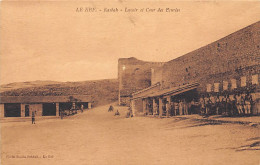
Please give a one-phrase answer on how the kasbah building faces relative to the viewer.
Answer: facing the viewer and to the left of the viewer

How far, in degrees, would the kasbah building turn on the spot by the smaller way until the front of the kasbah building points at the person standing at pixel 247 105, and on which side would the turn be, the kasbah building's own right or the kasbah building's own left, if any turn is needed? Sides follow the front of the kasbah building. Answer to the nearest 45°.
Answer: approximately 45° to the kasbah building's own left
